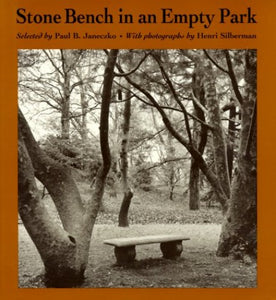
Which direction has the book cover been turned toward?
toward the camera
